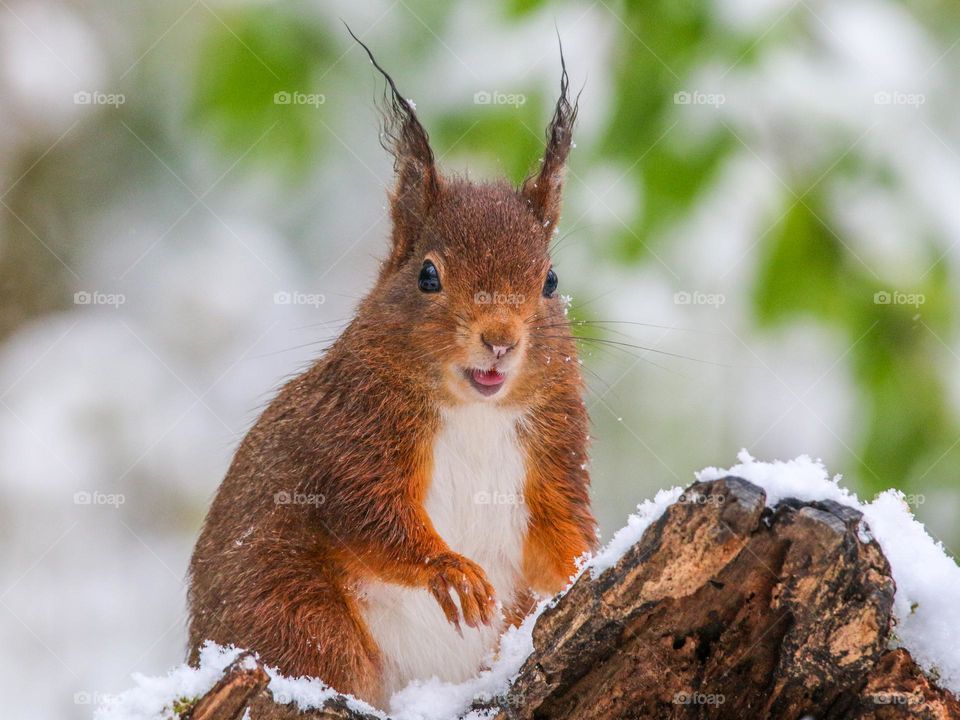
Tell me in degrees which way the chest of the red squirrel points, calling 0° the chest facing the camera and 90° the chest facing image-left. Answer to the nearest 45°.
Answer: approximately 315°
